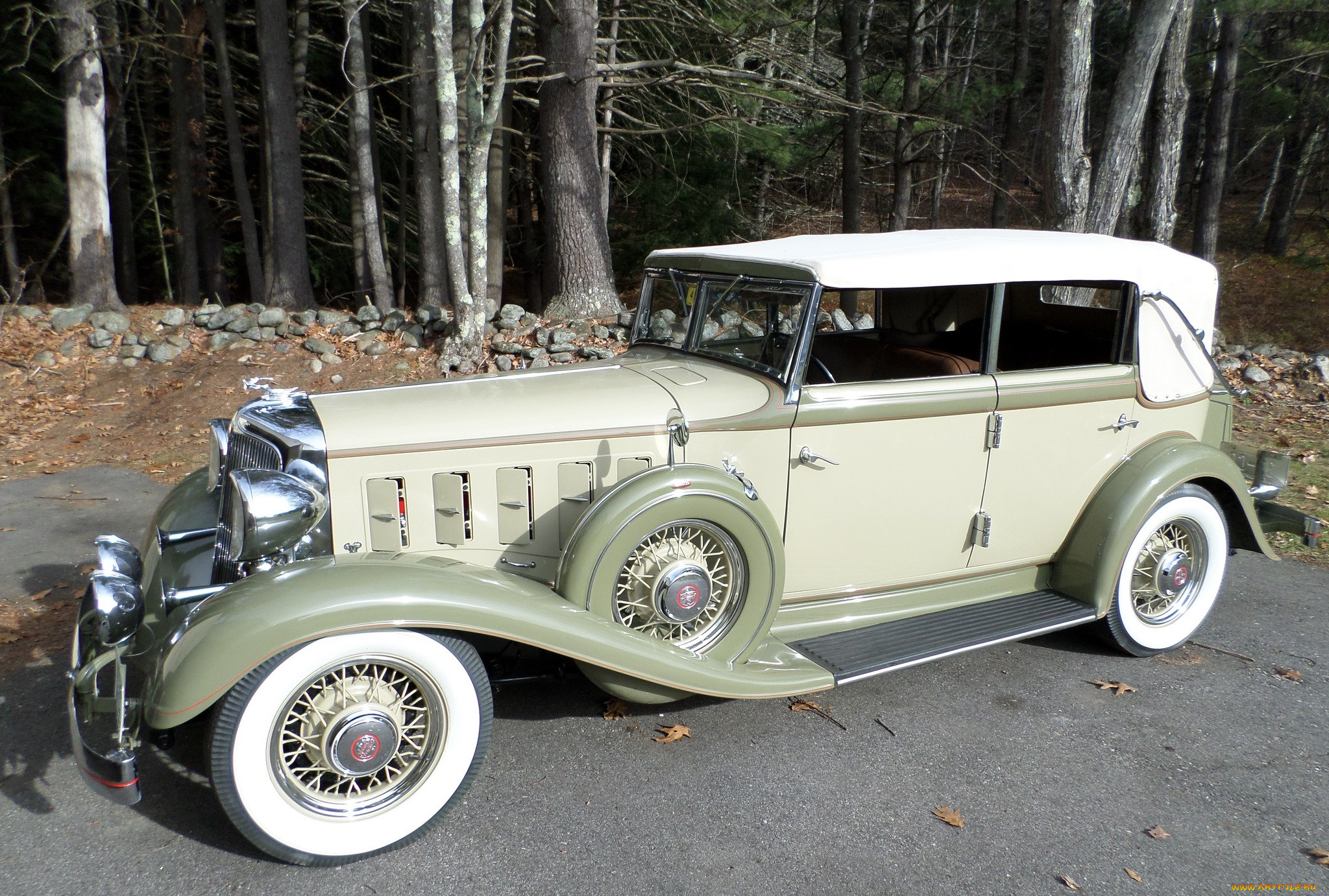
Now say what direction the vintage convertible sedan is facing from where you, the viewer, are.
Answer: facing the viewer and to the left of the viewer

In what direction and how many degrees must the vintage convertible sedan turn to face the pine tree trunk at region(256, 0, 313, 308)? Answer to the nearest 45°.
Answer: approximately 90° to its right

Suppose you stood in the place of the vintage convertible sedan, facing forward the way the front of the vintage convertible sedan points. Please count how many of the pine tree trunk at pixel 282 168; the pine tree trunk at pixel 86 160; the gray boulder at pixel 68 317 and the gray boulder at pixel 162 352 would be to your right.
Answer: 4

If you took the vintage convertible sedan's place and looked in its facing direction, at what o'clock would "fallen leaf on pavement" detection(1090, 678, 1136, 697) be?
The fallen leaf on pavement is roughly at 7 o'clock from the vintage convertible sedan.

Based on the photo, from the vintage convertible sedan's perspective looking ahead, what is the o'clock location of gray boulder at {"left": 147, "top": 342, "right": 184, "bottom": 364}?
The gray boulder is roughly at 3 o'clock from the vintage convertible sedan.

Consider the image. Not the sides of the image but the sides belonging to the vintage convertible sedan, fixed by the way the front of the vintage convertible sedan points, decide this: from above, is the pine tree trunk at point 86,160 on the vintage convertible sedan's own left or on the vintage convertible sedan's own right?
on the vintage convertible sedan's own right

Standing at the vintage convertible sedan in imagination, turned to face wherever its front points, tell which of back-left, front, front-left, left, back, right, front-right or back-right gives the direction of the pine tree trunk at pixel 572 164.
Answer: back-right

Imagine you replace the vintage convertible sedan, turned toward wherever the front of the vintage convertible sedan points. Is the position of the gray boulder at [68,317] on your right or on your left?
on your right

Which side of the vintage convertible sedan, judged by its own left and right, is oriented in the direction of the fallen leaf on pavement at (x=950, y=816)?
left
